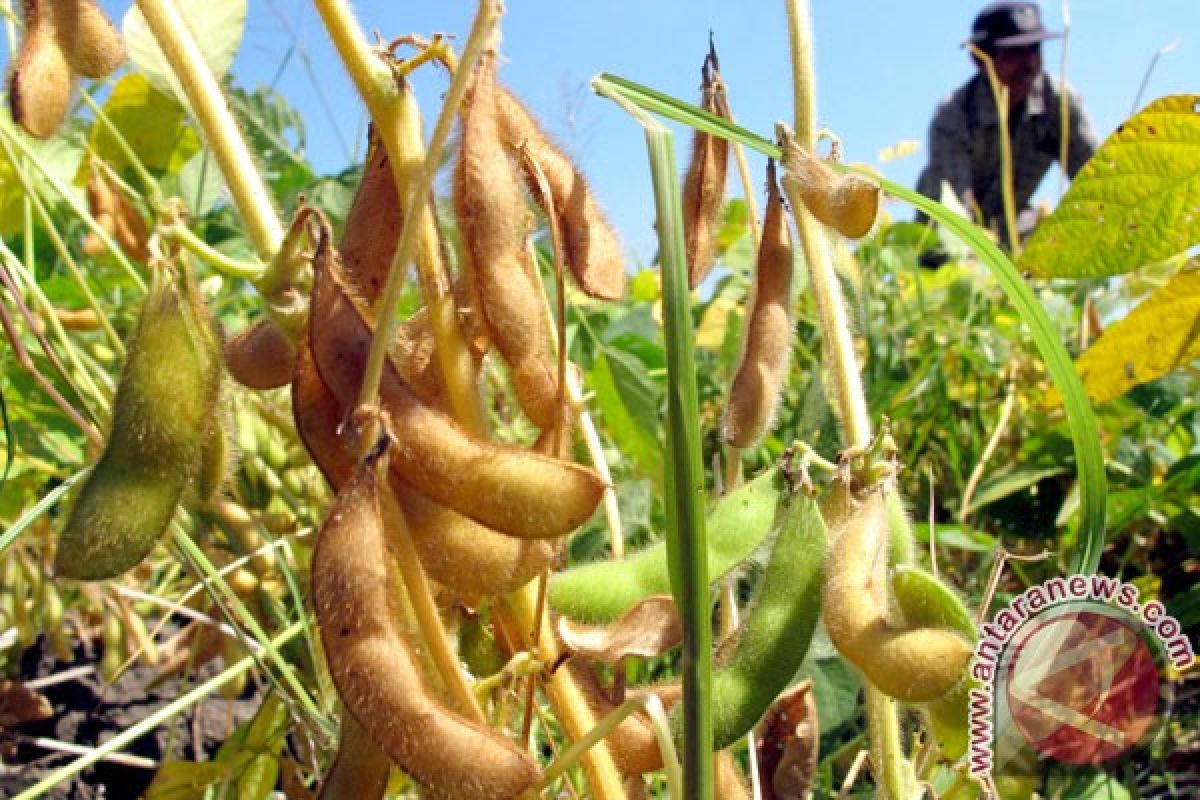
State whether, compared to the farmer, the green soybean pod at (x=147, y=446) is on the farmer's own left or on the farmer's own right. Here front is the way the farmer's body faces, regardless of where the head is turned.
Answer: on the farmer's own right

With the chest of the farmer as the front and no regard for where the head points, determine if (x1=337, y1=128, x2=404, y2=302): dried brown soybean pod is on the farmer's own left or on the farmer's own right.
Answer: on the farmer's own right

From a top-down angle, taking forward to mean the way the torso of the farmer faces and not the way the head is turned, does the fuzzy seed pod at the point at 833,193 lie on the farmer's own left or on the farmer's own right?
on the farmer's own right

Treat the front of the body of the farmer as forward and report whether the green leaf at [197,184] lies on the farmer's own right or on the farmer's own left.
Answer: on the farmer's own right

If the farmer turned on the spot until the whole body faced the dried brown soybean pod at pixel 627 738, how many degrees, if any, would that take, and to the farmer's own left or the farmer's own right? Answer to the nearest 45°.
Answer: approximately 45° to the farmer's own right

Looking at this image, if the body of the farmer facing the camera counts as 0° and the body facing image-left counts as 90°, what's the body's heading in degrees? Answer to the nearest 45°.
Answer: approximately 315°

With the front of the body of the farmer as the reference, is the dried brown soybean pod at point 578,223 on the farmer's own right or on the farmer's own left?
on the farmer's own right

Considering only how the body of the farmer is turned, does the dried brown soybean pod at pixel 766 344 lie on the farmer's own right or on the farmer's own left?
on the farmer's own right

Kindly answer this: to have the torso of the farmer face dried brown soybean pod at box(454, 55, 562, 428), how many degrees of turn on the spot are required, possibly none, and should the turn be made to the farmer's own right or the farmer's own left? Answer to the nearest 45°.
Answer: approximately 45° to the farmer's own right
